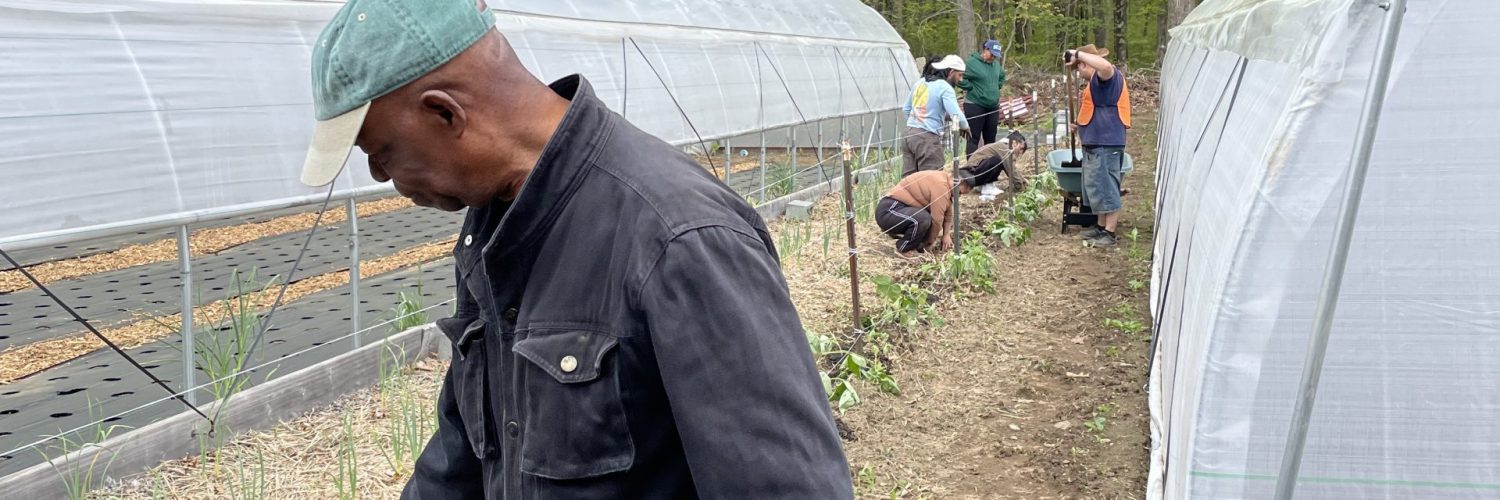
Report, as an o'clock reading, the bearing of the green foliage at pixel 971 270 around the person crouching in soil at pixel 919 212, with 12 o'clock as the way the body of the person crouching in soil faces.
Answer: The green foliage is roughly at 2 o'clock from the person crouching in soil.

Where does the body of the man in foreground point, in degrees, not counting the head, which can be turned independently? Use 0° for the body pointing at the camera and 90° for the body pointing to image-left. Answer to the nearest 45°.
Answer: approximately 45°

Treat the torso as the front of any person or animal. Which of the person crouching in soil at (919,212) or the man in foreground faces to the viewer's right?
the person crouching in soil

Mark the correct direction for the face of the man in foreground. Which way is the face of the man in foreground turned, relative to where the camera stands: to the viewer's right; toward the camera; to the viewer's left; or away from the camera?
to the viewer's left

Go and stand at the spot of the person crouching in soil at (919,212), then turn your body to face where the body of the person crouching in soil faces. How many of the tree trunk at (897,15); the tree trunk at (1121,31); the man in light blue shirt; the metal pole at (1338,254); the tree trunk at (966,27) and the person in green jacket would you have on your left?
5

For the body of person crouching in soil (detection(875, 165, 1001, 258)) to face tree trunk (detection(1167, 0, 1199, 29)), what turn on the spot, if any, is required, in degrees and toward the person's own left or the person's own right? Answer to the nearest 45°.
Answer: approximately 90° to the person's own left

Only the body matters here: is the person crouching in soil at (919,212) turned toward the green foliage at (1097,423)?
no

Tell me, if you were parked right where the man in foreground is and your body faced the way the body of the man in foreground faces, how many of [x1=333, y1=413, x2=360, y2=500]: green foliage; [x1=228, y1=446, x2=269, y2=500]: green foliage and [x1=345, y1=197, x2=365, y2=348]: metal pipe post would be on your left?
0

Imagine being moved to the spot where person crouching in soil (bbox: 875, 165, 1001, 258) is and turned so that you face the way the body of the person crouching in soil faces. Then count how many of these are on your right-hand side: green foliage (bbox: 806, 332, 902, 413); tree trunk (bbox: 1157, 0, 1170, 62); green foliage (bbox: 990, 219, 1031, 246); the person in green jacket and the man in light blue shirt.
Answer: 1

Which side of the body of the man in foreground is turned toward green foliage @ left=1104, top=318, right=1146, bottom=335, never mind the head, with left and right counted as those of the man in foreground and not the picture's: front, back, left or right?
back

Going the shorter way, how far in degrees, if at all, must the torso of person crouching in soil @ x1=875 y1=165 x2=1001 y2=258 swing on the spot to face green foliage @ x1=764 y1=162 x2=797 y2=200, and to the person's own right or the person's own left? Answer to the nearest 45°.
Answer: approximately 135° to the person's own left

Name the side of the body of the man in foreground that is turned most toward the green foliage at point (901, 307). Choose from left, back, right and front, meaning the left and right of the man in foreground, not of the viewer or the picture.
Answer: back

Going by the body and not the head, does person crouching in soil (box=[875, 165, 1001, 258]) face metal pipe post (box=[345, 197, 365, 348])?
no

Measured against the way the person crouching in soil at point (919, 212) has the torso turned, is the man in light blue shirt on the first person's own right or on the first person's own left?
on the first person's own left

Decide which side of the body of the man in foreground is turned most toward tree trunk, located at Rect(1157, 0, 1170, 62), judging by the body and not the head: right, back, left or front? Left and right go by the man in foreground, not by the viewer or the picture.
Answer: back

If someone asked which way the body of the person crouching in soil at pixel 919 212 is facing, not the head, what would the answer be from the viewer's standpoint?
to the viewer's right

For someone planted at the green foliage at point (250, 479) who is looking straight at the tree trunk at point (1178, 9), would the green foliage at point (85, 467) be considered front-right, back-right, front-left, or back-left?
back-left
